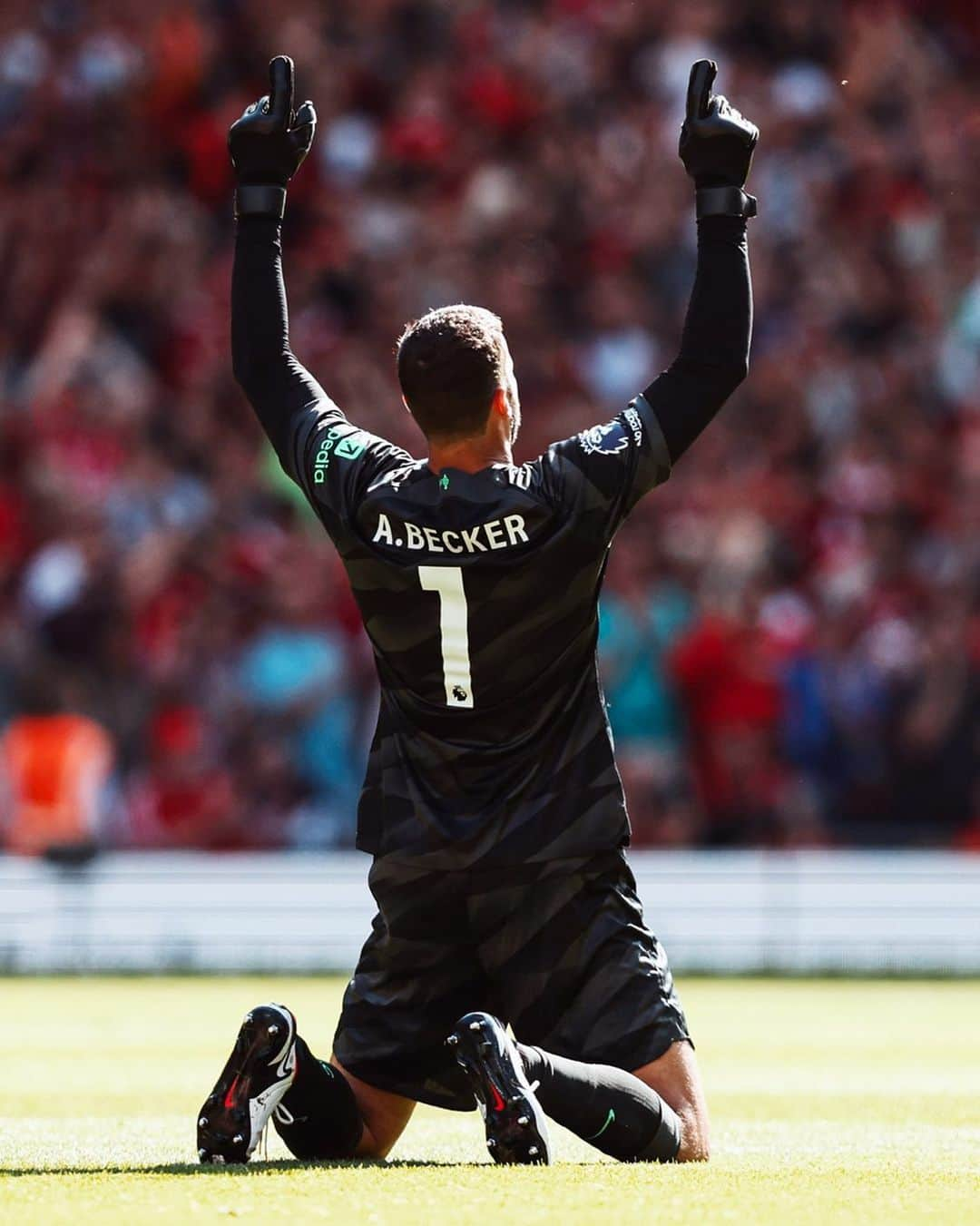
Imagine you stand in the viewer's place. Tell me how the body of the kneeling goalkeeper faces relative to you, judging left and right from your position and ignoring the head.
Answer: facing away from the viewer and to the right of the viewer
